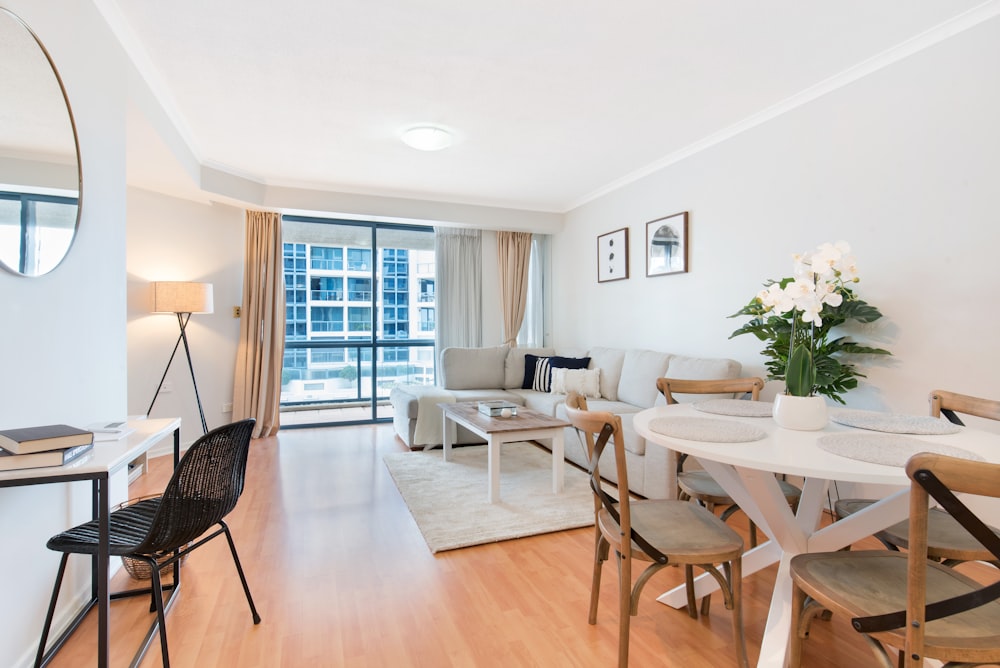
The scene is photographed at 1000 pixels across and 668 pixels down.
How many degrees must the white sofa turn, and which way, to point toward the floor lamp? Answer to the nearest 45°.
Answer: approximately 45° to its right

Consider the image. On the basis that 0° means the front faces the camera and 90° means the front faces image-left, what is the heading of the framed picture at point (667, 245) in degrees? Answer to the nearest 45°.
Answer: approximately 45°

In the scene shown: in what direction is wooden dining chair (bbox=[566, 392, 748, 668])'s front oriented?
to the viewer's right

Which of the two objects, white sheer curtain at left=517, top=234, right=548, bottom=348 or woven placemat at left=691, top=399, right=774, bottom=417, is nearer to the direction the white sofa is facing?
the woven placemat

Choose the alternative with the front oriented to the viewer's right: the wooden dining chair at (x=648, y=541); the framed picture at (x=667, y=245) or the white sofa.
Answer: the wooden dining chair

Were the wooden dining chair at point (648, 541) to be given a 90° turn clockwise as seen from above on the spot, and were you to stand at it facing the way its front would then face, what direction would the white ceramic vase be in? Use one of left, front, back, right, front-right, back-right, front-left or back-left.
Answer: back-left

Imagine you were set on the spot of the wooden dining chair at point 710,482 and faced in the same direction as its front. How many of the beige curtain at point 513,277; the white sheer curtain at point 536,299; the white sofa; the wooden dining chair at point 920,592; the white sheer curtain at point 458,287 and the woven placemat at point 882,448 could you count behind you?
4

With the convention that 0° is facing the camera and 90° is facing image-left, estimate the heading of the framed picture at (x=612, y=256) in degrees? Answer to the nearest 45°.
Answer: approximately 45°

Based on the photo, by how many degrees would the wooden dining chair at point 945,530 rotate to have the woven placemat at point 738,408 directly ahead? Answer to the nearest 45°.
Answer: approximately 45° to its right

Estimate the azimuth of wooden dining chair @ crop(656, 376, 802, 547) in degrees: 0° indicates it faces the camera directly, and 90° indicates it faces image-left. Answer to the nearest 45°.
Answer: approximately 315°

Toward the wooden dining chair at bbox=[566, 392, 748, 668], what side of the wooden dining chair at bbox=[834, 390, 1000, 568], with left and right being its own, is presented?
front

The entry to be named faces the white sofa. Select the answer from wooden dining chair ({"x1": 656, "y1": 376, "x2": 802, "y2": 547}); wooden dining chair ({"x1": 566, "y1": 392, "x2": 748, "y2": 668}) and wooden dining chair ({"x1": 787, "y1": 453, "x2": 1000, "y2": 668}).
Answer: wooden dining chair ({"x1": 787, "y1": 453, "x2": 1000, "y2": 668})

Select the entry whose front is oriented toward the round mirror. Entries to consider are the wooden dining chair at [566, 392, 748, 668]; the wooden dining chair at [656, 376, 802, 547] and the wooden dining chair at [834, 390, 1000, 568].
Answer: the wooden dining chair at [834, 390, 1000, 568]
